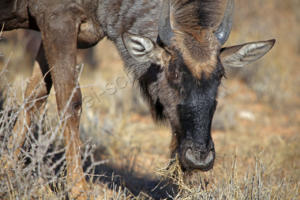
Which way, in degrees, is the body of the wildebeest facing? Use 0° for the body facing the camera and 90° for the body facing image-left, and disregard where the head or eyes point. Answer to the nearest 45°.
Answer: approximately 315°
